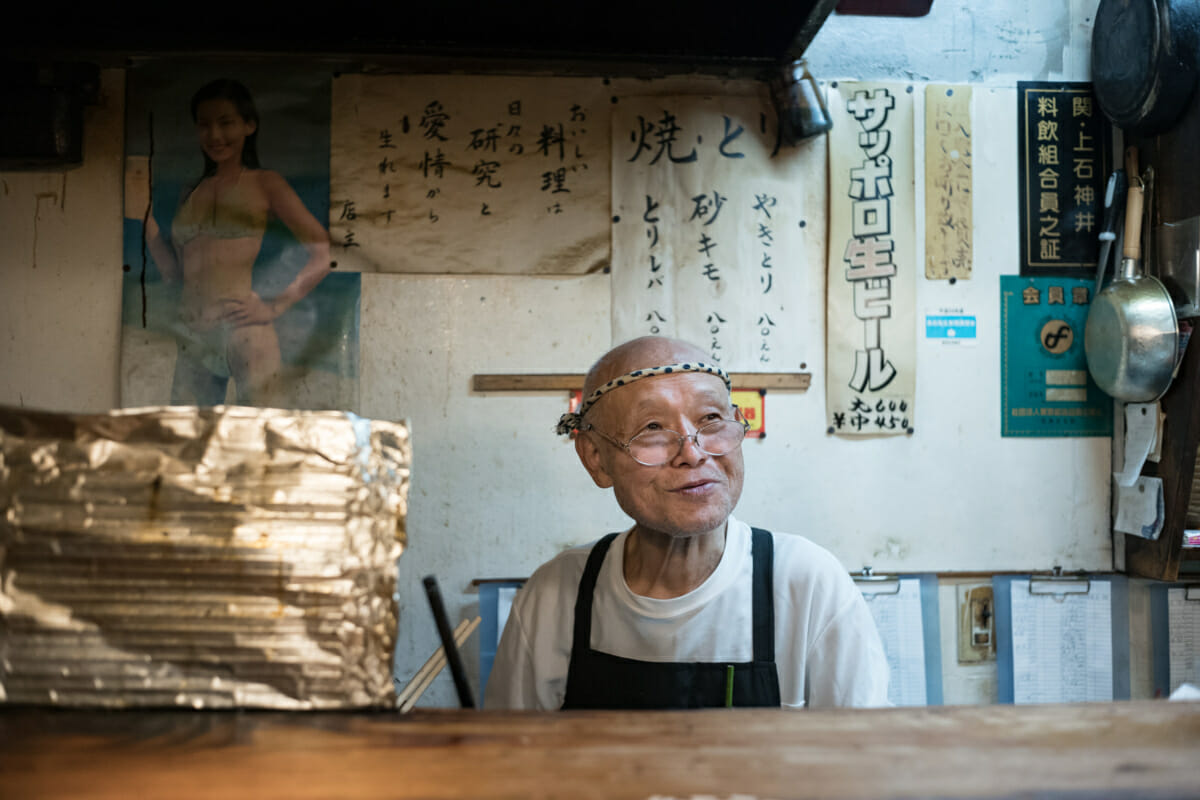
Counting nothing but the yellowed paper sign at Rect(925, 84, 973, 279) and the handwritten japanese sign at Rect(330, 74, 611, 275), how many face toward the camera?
2

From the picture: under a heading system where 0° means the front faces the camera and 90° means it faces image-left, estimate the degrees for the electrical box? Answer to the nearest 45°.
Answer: approximately 0°

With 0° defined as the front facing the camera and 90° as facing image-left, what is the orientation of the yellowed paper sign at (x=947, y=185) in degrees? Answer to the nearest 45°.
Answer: approximately 0°

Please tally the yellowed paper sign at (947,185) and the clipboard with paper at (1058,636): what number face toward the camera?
2
